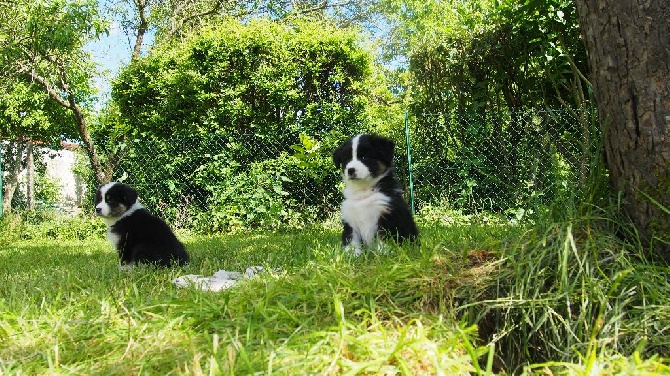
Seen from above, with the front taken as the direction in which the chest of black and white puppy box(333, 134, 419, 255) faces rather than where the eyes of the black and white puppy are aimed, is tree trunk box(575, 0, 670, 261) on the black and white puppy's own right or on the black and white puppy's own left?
on the black and white puppy's own left

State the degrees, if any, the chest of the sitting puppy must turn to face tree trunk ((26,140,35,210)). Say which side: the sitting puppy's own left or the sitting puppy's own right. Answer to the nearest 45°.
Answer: approximately 90° to the sitting puppy's own right

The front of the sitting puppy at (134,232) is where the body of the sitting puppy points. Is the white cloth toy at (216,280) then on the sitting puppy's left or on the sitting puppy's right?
on the sitting puppy's left

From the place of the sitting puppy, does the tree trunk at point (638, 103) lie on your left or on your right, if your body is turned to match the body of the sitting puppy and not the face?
on your left

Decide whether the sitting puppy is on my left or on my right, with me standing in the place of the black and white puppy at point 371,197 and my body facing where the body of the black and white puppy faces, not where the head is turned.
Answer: on my right

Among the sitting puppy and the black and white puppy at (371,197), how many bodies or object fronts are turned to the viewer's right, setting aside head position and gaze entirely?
0

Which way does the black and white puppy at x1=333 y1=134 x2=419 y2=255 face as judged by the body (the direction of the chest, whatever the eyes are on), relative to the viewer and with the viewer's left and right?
facing the viewer and to the left of the viewer

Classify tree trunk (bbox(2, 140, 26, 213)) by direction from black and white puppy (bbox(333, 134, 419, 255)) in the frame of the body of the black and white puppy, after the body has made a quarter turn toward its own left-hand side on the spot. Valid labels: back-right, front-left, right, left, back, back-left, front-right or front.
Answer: back

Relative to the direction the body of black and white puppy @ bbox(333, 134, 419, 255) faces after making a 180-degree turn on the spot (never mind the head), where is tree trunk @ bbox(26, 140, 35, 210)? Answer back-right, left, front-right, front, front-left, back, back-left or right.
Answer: left
